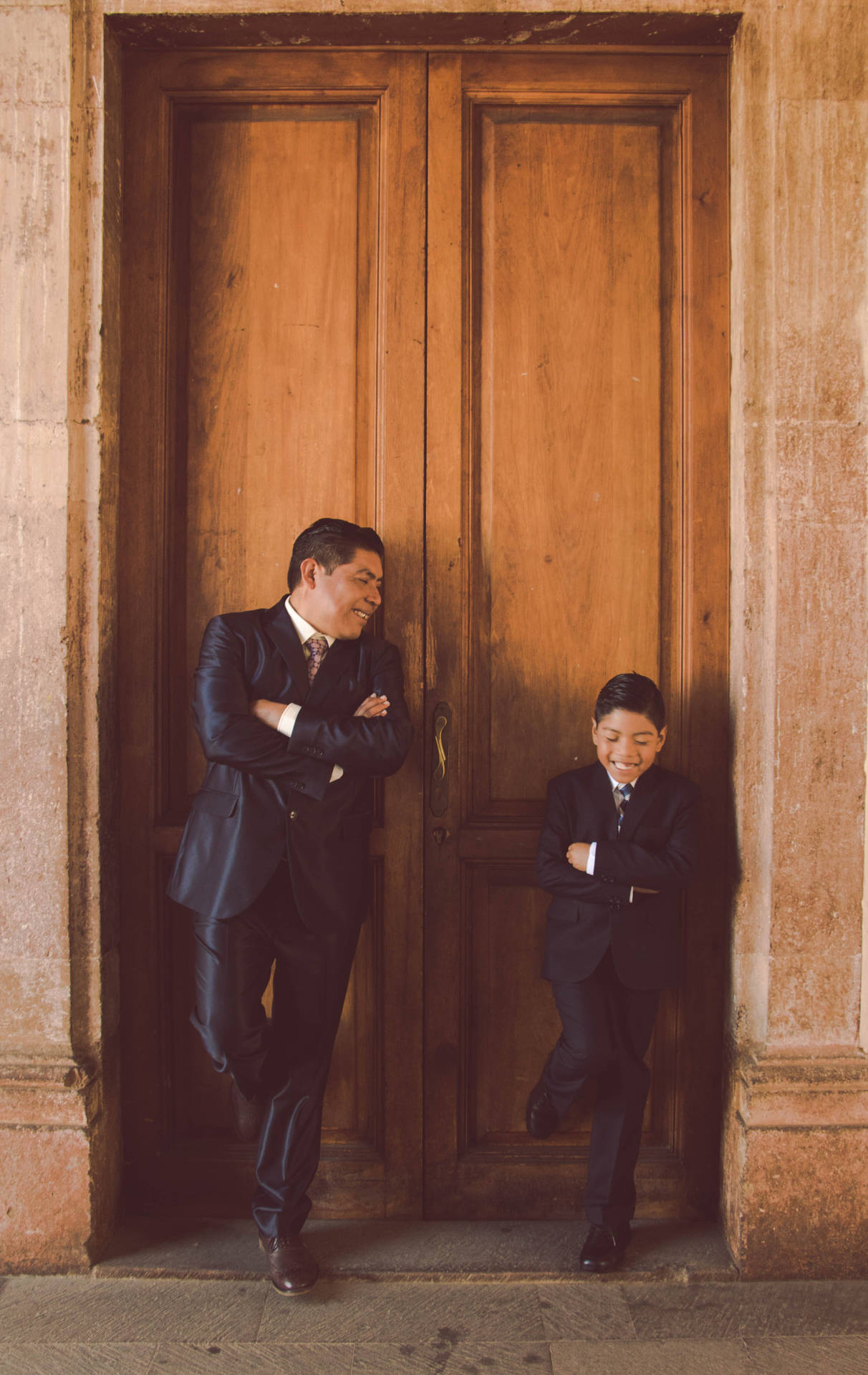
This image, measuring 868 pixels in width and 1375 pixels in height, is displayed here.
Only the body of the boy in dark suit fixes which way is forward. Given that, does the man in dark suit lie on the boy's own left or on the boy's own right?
on the boy's own right

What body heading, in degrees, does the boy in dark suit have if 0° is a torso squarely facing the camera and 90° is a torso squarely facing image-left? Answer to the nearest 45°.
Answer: approximately 0°

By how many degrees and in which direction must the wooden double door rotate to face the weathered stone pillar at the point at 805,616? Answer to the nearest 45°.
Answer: approximately 90° to its left

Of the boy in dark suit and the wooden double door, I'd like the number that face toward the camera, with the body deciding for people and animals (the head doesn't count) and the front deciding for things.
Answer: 2

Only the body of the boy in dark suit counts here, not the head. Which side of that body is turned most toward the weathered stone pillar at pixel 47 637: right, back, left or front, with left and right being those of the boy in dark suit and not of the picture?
right

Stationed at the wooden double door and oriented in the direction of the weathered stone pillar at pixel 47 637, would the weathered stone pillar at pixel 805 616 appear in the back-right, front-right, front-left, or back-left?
back-left
